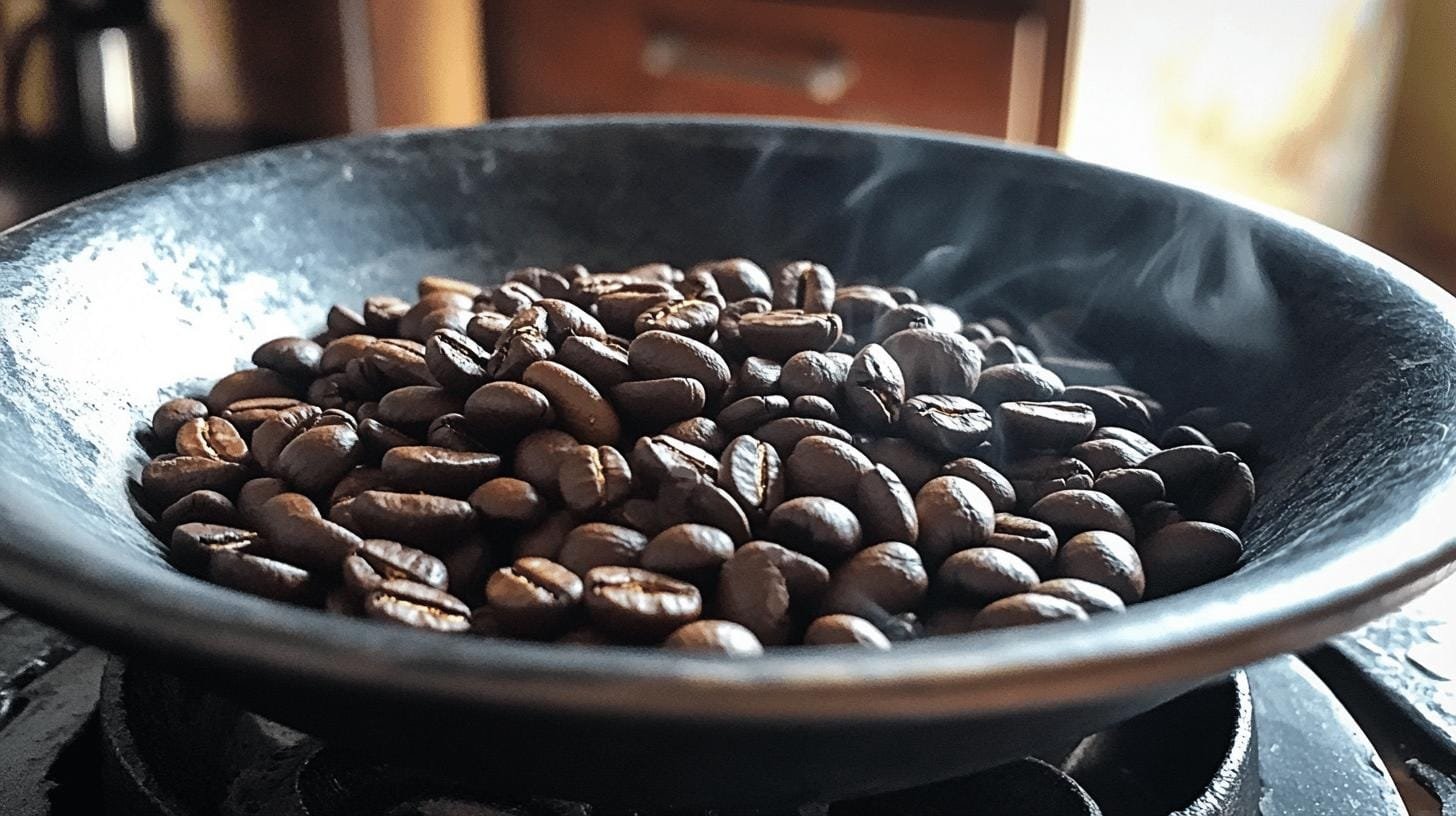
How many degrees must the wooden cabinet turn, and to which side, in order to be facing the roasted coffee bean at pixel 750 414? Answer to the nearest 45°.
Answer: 0° — it already faces it

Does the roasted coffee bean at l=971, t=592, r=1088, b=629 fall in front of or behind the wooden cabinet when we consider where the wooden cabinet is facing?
in front

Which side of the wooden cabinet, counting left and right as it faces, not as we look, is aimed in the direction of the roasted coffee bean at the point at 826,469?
front

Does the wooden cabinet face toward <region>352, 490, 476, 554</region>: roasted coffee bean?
yes

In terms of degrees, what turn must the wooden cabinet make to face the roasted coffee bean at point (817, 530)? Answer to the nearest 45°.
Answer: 0° — it already faces it

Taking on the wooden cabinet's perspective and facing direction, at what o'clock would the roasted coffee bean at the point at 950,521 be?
The roasted coffee bean is roughly at 12 o'clock from the wooden cabinet.

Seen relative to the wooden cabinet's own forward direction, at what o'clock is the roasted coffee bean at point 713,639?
The roasted coffee bean is roughly at 12 o'clock from the wooden cabinet.

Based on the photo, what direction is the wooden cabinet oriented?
toward the camera

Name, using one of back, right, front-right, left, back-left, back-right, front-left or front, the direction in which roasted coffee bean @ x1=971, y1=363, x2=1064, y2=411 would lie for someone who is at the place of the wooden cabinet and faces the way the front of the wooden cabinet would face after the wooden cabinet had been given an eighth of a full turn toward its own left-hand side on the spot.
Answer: front-right

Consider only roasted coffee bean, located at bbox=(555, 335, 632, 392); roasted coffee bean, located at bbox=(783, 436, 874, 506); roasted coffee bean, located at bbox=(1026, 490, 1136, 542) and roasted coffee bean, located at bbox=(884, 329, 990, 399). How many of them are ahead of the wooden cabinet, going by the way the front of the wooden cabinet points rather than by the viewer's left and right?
4

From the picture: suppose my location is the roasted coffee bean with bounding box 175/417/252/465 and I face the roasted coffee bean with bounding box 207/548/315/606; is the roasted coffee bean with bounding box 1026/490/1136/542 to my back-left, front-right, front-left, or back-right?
front-left

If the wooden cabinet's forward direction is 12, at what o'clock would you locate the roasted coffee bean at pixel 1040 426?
The roasted coffee bean is roughly at 12 o'clock from the wooden cabinet.

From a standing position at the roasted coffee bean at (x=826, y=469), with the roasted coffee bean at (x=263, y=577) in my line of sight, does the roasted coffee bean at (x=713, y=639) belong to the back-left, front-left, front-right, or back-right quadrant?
front-left

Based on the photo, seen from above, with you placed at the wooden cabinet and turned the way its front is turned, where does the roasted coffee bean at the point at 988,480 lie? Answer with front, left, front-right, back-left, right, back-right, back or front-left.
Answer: front

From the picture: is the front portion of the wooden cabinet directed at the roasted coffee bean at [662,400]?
yes

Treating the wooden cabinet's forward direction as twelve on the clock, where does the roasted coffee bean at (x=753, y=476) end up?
The roasted coffee bean is roughly at 12 o'clock from the wooden cabinet.

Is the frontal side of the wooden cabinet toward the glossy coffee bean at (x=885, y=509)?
yes

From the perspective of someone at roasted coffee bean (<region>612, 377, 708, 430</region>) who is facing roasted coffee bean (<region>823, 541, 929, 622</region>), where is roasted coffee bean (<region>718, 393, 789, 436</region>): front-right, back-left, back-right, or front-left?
front-left

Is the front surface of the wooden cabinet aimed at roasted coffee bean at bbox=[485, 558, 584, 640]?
yes

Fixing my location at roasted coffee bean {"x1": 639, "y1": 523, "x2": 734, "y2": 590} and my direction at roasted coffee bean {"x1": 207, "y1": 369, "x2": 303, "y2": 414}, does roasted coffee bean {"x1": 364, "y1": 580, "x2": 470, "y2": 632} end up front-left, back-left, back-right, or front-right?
front-left

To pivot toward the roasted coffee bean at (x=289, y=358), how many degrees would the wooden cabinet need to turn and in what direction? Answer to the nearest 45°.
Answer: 0° — it already faces it

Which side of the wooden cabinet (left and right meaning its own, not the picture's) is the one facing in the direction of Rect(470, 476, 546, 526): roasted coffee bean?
front

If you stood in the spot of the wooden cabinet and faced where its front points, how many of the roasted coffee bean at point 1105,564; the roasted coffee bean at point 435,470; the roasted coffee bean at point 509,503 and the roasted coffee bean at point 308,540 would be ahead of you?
4

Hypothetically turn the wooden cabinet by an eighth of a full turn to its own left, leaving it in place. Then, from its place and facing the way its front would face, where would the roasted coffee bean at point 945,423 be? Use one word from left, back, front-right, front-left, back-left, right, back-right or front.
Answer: front-right

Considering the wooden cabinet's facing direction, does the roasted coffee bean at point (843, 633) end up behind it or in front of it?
in front
